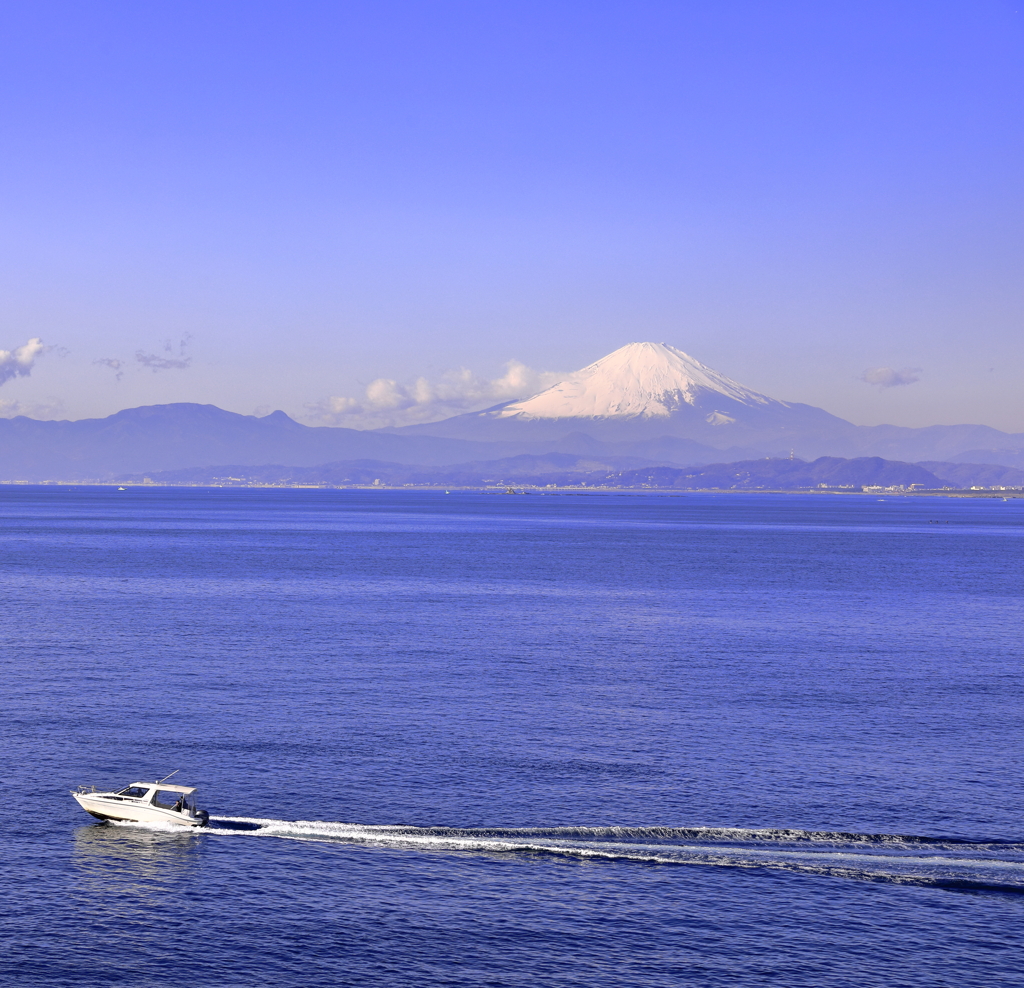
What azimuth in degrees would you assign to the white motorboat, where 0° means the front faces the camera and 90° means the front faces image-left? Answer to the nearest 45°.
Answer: approximately 90°
